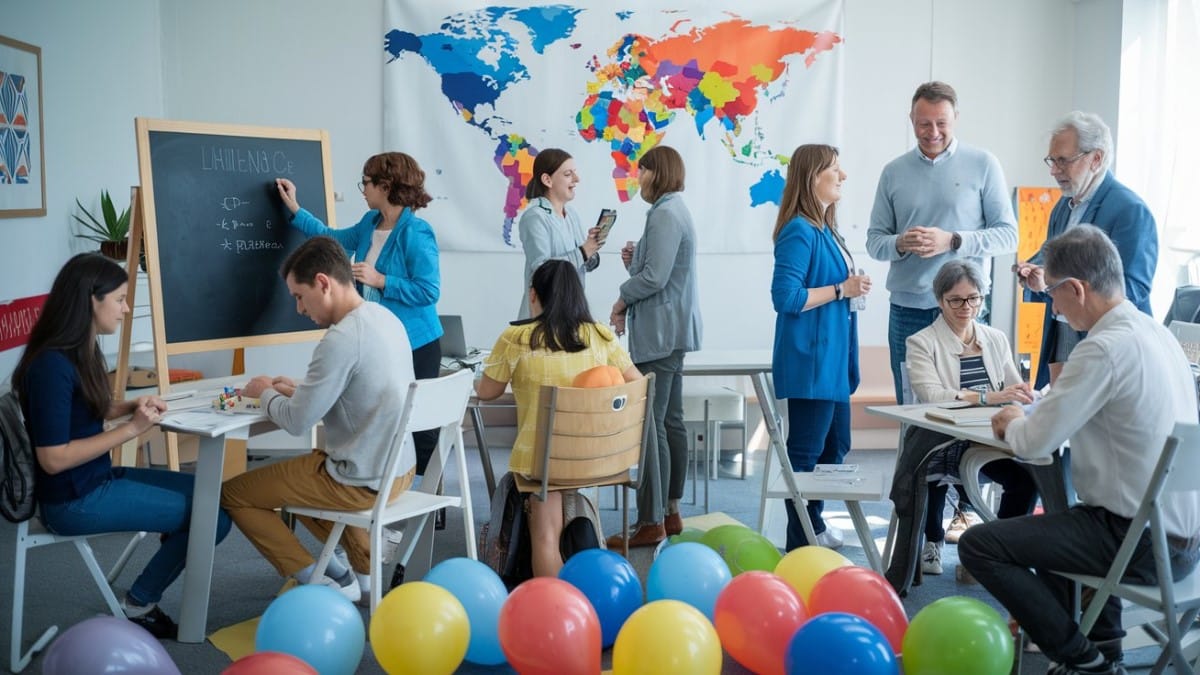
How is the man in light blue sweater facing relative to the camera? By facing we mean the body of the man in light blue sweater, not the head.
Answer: toward the camera

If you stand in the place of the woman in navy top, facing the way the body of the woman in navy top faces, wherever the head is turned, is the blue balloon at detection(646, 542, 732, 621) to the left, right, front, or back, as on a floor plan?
front

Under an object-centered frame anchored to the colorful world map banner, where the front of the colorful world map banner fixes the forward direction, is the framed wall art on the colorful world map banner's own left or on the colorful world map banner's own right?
on the colorful world map banner's own right

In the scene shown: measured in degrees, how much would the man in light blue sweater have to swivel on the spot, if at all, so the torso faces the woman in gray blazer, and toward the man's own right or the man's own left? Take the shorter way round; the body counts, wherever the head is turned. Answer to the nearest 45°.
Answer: approximately 90° to the man's own right

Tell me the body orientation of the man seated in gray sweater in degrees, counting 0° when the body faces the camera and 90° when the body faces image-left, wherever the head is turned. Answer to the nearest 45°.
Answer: approximately 90°

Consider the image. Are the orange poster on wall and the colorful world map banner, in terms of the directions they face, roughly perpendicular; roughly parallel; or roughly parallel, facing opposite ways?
roughly parallel

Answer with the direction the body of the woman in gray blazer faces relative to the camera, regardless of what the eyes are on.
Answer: to the viewer's left

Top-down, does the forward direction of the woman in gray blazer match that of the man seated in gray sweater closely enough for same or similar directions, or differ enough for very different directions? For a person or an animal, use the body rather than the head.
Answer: same or similar directions

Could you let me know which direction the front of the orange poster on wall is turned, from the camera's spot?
facing the viewer

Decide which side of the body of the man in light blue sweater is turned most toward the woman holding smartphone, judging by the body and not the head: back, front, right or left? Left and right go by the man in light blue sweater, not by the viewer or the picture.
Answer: right

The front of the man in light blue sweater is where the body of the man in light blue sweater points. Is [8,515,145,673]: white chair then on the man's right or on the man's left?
on the man's right

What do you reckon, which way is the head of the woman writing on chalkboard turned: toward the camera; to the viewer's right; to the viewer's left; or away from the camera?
to the viewer's left

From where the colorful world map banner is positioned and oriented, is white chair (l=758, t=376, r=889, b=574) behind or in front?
in front

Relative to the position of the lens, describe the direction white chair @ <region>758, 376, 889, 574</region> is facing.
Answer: facing to the right of the viewer

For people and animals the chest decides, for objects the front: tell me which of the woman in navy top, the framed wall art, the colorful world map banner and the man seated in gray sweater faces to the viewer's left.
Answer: the man seated in gray sweater

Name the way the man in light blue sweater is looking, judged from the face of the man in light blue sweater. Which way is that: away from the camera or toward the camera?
toward the camera

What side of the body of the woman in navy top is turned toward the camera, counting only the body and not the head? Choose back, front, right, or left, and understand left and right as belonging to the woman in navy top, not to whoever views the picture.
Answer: right

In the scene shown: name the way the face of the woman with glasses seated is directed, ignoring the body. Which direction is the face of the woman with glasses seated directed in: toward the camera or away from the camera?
toward the camera

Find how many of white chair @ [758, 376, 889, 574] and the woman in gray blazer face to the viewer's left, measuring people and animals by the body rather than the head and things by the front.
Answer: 1

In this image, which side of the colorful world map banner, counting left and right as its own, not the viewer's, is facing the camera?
front

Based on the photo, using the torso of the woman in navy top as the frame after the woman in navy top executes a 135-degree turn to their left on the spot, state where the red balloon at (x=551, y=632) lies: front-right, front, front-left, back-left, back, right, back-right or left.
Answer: back
